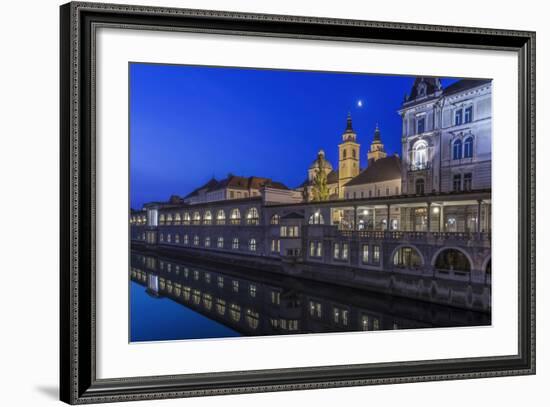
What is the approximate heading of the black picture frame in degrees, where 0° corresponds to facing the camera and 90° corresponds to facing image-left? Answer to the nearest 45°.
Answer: approximately 315°
